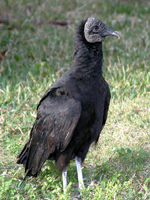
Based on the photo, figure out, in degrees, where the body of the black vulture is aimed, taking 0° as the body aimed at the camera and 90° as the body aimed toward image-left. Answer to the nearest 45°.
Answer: approximately 315°
